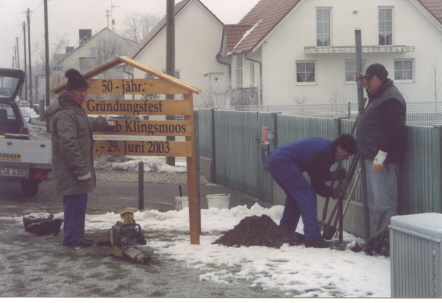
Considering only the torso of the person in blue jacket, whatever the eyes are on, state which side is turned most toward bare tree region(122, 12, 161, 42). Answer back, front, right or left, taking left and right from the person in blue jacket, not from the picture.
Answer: left

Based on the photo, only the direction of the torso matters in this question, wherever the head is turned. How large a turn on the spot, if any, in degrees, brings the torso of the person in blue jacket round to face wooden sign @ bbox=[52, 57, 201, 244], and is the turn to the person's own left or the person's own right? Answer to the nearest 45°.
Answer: approximately 180°

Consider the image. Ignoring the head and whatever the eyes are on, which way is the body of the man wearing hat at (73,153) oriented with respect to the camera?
to the viewer's right

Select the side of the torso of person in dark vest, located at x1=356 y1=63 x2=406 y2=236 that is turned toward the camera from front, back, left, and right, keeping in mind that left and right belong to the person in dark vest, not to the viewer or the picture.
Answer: left

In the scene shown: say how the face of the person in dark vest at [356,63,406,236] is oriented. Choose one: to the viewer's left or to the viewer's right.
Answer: to the viewer's left

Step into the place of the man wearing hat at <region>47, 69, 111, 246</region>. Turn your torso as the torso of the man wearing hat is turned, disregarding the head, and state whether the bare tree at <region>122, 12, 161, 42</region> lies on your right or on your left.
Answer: on your left

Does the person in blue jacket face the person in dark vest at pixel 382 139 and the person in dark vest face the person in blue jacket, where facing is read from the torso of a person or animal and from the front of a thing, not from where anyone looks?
yes

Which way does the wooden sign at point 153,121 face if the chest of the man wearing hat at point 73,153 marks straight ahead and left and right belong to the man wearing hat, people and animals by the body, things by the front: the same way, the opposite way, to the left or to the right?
to the right

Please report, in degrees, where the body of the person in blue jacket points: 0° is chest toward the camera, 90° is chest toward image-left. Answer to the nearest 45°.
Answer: approximately 270°

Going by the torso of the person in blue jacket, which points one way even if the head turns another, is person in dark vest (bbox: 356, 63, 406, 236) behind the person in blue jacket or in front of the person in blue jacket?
in front

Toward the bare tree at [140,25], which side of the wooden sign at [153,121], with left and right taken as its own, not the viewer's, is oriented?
back

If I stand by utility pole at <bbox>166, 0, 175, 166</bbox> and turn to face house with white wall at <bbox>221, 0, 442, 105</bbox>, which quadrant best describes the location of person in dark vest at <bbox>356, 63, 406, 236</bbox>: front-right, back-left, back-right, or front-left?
back-right
